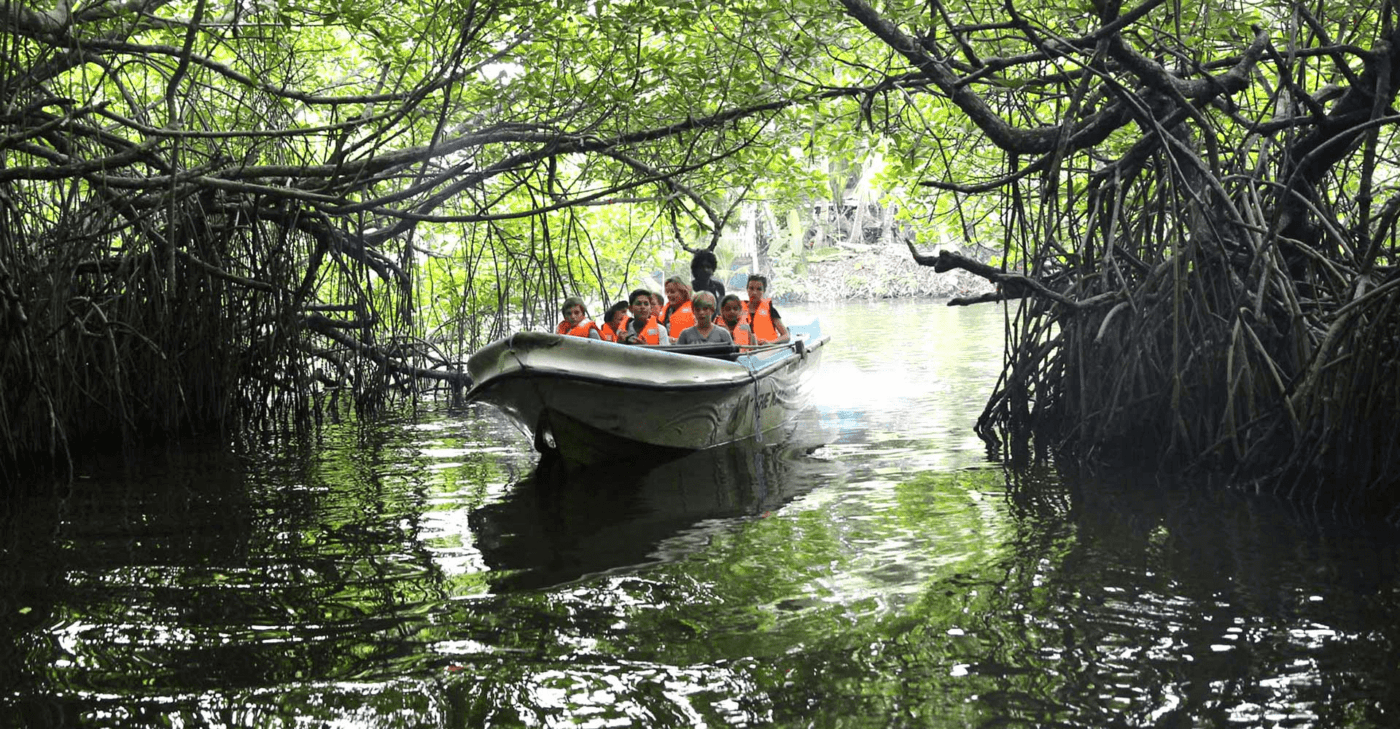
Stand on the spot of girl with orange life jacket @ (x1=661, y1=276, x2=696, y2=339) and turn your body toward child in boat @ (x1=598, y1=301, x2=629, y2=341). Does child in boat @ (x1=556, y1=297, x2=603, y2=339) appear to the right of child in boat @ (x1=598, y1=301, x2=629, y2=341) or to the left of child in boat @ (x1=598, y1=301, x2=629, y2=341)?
right

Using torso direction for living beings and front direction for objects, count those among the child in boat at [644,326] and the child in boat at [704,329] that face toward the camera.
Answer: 2

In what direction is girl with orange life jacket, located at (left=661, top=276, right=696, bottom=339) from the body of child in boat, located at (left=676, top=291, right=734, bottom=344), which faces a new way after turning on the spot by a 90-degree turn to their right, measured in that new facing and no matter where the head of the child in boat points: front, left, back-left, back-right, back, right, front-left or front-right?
right

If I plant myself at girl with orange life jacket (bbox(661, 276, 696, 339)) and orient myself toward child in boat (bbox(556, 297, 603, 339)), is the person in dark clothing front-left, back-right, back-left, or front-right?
back-right

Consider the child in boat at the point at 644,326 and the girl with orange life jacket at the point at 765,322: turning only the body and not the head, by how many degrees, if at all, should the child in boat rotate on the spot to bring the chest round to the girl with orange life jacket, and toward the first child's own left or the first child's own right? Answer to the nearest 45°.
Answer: approximately 135° to the first child's own left

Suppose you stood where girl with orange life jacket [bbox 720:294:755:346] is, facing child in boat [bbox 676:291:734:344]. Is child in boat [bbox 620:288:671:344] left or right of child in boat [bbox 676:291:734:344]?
right

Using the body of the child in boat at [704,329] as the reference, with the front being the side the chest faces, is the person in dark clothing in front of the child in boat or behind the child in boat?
behind

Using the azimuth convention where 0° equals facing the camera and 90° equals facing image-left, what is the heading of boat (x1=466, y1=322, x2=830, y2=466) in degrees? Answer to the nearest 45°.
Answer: approximately 45°

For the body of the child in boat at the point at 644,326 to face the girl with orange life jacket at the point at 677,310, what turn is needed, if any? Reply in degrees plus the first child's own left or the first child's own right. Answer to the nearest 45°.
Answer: approximately 180°
